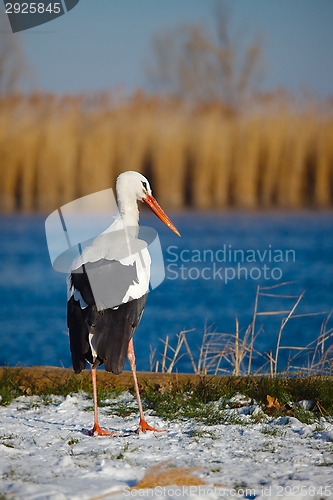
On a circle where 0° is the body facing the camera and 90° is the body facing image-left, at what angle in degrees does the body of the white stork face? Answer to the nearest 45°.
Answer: approximately 225°

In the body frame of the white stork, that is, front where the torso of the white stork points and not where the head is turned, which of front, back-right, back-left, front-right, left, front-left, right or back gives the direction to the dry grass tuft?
front
